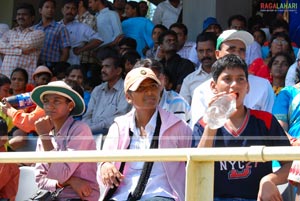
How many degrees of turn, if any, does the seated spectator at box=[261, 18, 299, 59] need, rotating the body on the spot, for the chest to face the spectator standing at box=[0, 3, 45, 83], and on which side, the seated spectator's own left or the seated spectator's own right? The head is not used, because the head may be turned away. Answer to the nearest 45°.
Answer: approximately 90° to the seated spectator's own right

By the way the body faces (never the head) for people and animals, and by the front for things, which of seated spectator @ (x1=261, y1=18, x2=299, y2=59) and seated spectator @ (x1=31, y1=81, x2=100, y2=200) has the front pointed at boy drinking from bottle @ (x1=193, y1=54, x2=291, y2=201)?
seated spectator @ (x1=261, y1=18, x2=299, y2=59)

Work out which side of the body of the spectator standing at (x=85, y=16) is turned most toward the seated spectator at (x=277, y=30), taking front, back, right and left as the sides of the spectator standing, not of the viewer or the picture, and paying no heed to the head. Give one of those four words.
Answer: left

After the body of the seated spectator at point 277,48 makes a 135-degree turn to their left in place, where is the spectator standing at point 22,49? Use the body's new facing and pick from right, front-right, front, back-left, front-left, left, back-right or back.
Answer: back-left

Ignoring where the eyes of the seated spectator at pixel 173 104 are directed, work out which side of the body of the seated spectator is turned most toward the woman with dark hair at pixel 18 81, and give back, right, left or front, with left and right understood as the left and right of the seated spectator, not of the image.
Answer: right

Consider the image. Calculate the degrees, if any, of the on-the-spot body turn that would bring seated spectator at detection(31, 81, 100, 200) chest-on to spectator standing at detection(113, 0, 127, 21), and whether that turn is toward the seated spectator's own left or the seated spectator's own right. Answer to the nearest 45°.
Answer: approximately 135° to the seated spectator's own right

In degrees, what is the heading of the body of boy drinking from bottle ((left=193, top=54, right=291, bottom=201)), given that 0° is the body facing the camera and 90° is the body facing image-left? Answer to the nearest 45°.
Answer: approximately 0°

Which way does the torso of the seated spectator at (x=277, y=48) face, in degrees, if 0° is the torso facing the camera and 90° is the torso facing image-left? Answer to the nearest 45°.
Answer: approximately 0°

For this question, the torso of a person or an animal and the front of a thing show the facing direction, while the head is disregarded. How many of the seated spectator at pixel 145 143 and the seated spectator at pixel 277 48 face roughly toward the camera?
2

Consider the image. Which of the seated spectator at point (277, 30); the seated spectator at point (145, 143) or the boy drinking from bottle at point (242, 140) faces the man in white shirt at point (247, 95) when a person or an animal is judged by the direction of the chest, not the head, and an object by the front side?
the seated spectator at point (277, 30)

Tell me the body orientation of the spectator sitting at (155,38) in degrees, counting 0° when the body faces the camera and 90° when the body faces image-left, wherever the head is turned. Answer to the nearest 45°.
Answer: approximately 45°

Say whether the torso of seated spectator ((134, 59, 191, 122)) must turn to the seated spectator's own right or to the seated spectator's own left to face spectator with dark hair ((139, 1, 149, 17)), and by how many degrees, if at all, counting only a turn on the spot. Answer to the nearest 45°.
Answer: approximately 135° to the seated spectator's own right

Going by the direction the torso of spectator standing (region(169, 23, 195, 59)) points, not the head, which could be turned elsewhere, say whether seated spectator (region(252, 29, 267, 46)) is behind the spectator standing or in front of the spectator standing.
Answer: behind
